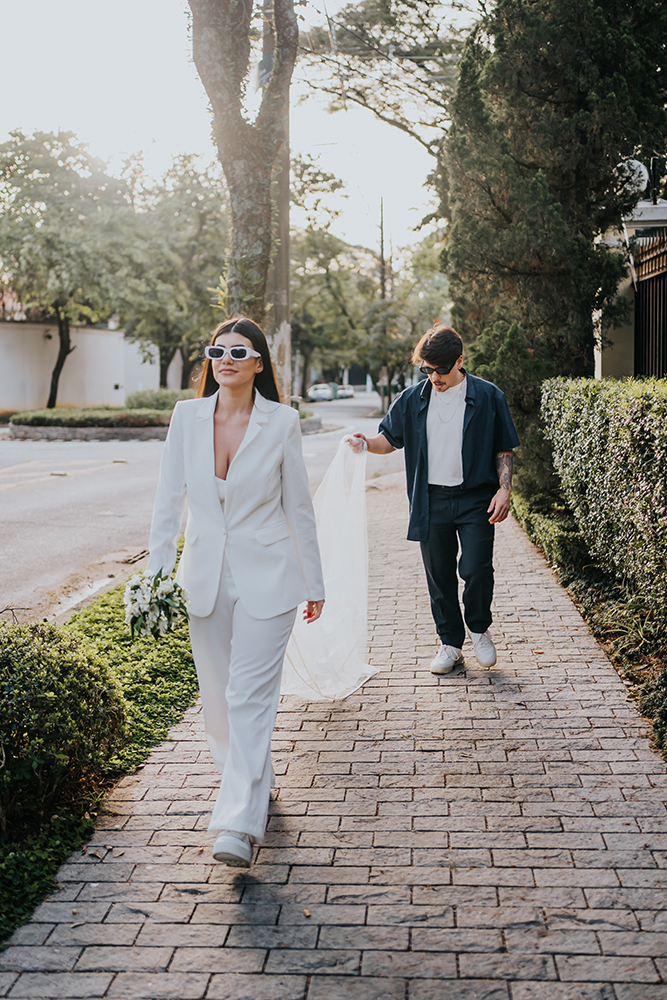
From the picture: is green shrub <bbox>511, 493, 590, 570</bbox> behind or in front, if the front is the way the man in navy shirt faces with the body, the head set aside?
behind

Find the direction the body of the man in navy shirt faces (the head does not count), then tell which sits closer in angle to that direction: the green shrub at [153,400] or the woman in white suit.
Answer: the woman in white suit

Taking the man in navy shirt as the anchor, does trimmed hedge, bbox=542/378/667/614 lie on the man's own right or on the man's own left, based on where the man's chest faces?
on the man's own left

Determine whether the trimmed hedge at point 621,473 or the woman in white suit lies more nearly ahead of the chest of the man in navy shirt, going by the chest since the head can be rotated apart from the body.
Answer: the woman in white suit

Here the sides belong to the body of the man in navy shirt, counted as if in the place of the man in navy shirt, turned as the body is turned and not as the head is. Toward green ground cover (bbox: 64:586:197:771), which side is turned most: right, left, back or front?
right

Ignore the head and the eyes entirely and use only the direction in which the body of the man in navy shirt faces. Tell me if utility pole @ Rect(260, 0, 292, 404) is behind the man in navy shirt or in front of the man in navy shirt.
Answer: behind

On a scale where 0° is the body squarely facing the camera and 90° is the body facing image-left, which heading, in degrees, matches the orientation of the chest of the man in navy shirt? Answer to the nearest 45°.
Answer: approximately 0°

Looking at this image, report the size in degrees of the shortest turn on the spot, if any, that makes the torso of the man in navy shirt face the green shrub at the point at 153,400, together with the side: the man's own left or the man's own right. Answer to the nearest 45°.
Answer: approximately 180°

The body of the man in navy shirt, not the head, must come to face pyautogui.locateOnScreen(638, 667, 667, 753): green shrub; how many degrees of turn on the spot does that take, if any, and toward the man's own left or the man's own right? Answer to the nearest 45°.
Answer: approximately 45° to the man's own left
